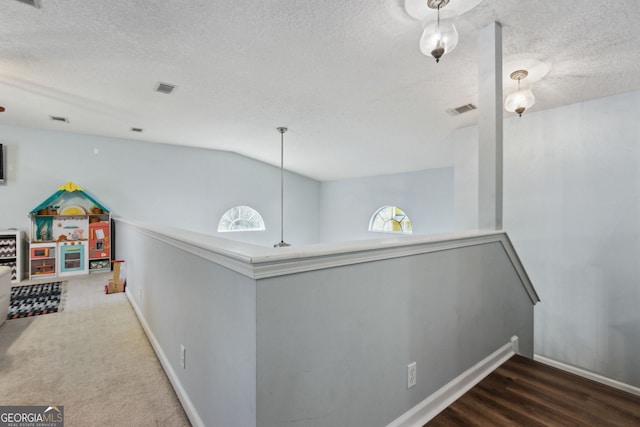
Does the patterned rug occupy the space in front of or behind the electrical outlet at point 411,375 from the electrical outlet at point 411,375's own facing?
behind

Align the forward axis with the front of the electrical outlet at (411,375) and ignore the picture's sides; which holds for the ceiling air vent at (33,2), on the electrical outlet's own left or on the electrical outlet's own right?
on the electrical outlet's own right

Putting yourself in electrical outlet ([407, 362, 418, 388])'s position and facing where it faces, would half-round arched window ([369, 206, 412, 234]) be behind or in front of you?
behind

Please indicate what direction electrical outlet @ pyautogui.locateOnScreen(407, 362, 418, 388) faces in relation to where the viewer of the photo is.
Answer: facing the viewer and to the right of the viewer

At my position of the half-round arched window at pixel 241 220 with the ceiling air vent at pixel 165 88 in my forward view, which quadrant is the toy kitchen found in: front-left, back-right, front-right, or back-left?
front-right

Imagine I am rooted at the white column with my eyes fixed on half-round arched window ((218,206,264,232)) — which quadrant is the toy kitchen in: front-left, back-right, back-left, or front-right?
front-left

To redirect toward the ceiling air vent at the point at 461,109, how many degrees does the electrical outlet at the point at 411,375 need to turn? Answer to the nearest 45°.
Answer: approximately 135° to its left

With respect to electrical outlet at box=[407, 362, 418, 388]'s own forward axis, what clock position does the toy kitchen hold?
The toy kitchen is roughly at 5 o'clock from the electrical outlet.

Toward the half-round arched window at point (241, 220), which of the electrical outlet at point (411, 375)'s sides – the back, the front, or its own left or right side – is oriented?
back
